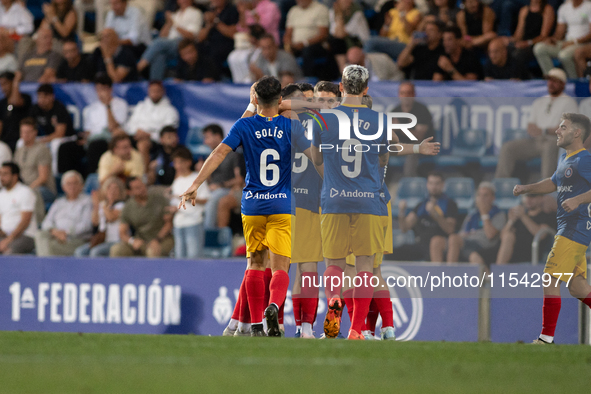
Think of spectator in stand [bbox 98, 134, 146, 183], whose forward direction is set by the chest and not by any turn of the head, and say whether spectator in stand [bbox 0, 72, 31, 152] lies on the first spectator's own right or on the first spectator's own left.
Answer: on the first spectator's own right

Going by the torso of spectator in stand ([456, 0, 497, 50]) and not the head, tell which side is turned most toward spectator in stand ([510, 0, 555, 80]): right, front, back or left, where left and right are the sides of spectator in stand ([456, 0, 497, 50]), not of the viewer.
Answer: left

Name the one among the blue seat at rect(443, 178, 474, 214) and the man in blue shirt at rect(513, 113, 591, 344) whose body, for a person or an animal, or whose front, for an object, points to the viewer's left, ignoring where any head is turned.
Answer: the man in blue shirt

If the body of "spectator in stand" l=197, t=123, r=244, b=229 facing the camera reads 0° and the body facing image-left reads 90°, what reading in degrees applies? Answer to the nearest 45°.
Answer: approximately 45°

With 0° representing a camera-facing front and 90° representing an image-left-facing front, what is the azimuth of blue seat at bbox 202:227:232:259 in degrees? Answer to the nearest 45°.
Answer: approximately 0°

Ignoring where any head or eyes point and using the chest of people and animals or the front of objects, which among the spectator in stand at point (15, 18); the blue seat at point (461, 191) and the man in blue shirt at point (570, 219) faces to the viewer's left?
the man in blue shirt

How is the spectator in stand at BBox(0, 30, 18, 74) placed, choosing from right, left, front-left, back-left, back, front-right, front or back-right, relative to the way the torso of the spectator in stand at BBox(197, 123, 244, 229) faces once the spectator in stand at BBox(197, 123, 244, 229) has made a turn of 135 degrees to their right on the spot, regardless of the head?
front-left

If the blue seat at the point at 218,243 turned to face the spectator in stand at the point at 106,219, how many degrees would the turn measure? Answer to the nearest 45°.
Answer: approximately 90° to its right

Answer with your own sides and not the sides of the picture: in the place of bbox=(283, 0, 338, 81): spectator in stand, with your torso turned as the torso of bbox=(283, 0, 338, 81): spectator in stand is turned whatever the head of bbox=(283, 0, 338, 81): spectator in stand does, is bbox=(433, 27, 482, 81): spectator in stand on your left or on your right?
on your left

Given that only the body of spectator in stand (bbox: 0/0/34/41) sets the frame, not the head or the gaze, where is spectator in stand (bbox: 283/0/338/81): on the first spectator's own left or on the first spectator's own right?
on the first spectator's own left
